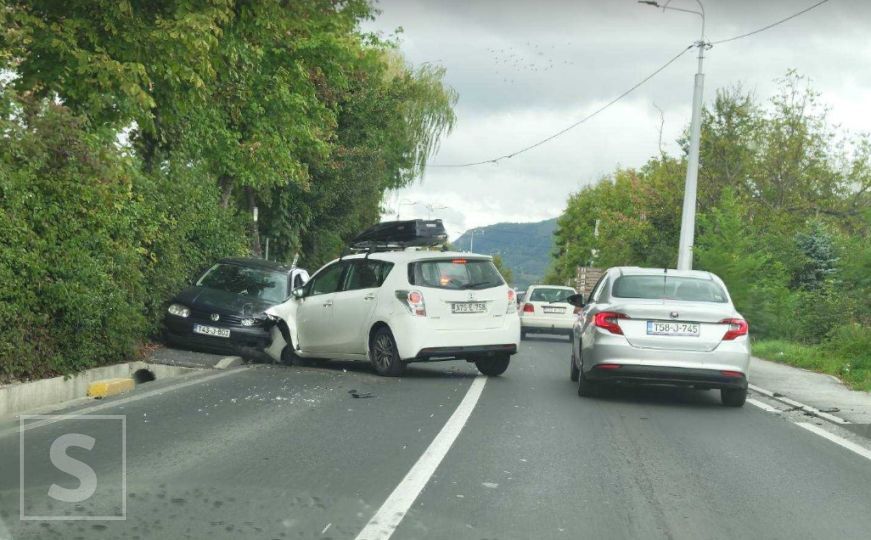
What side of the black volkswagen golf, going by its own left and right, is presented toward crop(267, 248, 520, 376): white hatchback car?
left

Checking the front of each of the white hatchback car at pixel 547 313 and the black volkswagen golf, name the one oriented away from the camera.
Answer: the white hatchback car

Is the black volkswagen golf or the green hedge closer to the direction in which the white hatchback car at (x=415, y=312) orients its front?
the black volkswagen golf

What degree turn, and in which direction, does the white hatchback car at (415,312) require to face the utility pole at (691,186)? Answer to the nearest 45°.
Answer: approximately 90° to its right

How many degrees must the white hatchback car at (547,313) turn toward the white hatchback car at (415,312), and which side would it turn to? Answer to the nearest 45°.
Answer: approximately 180°

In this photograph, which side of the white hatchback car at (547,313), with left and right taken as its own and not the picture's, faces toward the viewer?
back

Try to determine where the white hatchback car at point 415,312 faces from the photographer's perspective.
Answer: facing away from the viewer and to the left of the viewer

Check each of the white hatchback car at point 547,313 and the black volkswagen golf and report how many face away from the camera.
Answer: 1
